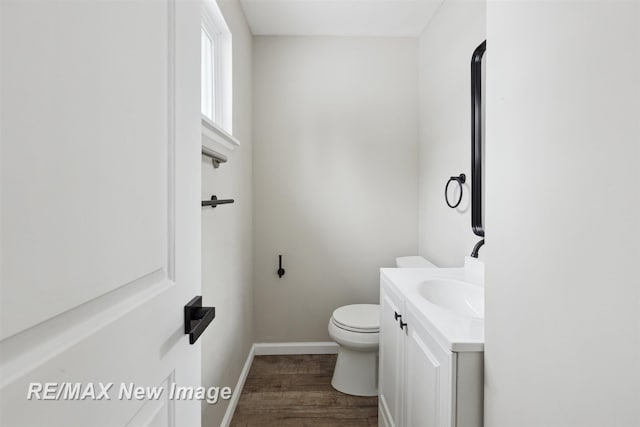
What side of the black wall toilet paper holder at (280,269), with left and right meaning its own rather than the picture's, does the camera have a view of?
front

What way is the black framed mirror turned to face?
to the viewer's left

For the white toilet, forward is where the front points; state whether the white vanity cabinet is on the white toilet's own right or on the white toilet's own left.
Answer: on the white toilet's own left

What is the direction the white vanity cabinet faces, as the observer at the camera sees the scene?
facing to the left of the viewer

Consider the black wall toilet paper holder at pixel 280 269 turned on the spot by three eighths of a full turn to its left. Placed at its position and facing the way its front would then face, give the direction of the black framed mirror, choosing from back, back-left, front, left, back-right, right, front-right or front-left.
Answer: right
